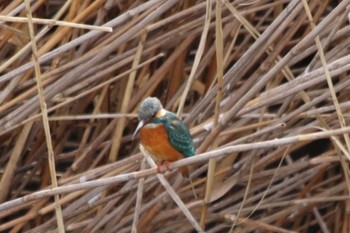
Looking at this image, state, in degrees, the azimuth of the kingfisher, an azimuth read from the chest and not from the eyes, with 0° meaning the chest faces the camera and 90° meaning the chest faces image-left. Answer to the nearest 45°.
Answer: approximately 45°
